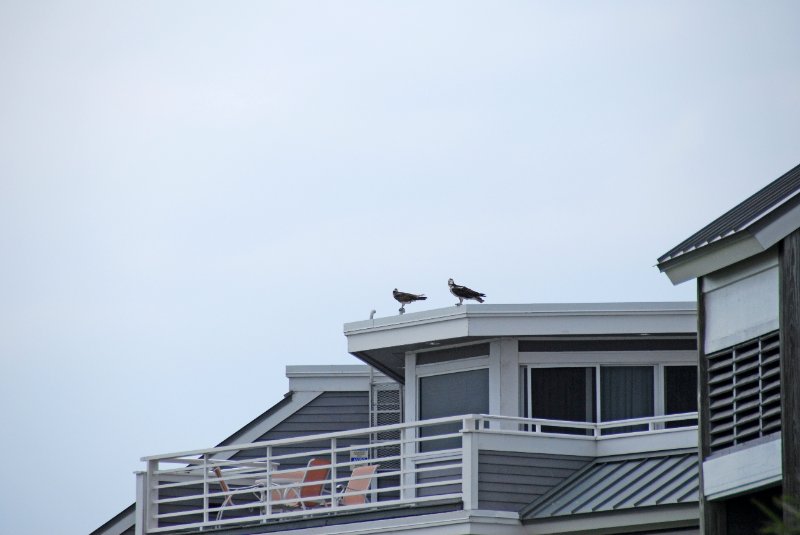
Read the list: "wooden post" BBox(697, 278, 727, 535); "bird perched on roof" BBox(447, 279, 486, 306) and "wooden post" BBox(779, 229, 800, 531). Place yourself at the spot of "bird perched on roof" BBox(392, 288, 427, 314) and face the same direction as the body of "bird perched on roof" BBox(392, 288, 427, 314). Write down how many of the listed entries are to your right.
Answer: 0

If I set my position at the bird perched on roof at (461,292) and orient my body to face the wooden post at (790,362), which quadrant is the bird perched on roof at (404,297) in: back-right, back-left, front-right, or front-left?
back-right

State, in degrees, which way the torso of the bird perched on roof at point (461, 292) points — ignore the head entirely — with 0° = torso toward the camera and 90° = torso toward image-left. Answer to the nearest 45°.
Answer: approximately 90°

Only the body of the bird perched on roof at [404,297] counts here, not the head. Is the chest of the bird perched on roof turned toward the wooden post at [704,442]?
no

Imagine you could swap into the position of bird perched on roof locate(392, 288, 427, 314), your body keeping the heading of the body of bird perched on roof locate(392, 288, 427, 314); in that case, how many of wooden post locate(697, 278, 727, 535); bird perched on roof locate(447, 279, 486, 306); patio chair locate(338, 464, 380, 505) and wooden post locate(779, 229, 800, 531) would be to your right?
0

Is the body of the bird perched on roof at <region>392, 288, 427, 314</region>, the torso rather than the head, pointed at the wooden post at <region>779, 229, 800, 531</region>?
no

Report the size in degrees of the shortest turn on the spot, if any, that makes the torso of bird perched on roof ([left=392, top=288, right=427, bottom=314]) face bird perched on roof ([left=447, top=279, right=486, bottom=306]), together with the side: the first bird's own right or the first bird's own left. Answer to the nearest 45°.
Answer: approximately 135° to the first bird's own left

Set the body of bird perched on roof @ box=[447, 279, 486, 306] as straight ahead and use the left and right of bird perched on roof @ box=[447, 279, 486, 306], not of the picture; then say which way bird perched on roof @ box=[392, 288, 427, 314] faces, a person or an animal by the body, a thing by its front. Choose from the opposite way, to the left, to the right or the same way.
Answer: the same way

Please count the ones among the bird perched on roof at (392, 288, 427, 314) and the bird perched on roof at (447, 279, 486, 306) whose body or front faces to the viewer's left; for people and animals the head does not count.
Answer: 2

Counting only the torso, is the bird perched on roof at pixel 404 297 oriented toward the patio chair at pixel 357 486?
no

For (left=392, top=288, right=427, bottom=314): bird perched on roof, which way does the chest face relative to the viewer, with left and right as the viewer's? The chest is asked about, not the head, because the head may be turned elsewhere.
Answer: facing to the left of the viewer
